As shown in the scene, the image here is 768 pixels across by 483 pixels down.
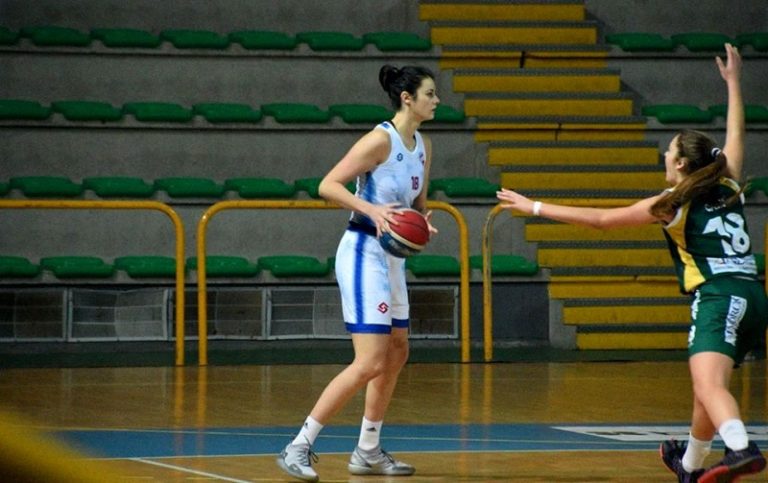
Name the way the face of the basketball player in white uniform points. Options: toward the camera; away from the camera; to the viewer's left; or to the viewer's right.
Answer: to the viewer's right

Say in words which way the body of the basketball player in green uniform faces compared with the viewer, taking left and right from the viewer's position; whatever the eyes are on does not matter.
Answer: facing away from the viewer and to the left of the viewer

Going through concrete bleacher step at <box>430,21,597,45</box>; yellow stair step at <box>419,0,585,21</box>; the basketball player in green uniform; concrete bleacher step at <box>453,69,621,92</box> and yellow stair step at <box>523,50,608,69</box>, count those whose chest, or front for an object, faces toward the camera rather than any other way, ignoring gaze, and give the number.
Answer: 4

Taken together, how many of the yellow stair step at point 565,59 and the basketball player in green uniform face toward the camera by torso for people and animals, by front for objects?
1

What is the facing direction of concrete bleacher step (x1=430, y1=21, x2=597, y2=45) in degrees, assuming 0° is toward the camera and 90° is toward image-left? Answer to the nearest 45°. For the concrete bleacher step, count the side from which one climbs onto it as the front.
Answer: approximately 0°

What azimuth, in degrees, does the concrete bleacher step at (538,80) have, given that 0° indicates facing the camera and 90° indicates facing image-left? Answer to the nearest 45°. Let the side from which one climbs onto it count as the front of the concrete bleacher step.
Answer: approximately 0°
